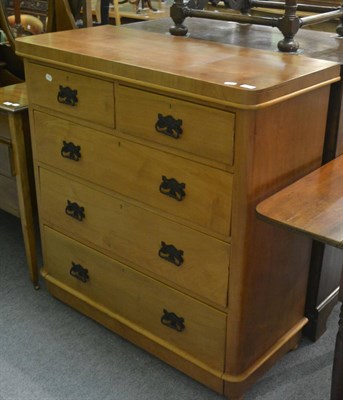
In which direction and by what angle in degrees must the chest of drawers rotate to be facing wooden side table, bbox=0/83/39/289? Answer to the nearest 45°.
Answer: approximately 90° to its right

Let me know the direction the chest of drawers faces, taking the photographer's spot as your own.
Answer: facing the viewer and to the left of the viewer
